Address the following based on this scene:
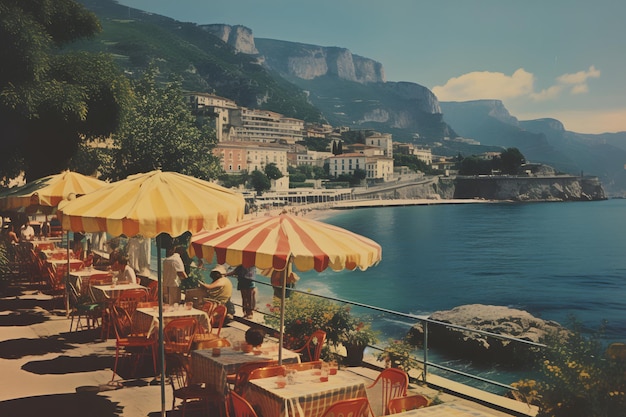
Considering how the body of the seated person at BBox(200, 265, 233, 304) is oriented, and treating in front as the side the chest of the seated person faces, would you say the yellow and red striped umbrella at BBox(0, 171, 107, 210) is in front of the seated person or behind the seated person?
in front

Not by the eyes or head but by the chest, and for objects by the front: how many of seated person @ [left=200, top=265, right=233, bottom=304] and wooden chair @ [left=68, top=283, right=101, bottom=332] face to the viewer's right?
1

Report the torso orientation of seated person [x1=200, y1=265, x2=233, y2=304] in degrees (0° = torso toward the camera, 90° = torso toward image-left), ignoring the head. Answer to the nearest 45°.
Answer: approximately 90°

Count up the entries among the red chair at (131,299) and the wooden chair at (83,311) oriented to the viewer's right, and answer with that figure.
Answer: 1

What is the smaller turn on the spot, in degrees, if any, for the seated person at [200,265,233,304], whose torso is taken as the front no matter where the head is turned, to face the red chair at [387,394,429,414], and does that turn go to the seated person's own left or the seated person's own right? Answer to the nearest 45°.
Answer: approximately 90° to the seated person's own left

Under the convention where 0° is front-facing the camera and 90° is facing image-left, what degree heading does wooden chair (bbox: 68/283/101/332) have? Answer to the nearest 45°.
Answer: approximately 270°

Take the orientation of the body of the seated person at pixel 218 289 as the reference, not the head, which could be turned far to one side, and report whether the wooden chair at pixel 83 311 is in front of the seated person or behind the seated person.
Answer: in front

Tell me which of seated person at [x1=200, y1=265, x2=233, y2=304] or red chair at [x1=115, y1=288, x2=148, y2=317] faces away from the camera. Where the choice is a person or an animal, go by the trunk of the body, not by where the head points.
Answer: the red chair

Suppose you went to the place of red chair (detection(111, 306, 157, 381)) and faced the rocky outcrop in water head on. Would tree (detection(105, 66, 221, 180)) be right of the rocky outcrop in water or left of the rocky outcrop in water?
left

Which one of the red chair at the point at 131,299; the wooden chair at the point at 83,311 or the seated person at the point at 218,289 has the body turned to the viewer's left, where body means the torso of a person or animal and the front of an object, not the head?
the seated person

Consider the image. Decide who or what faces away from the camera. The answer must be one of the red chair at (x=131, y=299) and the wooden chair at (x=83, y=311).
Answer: the red chair

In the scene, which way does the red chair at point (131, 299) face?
away from the camera

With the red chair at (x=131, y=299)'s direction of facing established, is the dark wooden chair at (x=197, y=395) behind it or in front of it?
behind

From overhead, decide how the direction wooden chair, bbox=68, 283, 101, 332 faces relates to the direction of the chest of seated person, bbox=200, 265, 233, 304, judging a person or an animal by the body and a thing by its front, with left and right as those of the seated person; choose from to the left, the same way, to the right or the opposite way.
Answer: the opposite way

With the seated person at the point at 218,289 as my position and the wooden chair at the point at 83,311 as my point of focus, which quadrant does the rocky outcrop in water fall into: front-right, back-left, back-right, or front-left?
back-right
